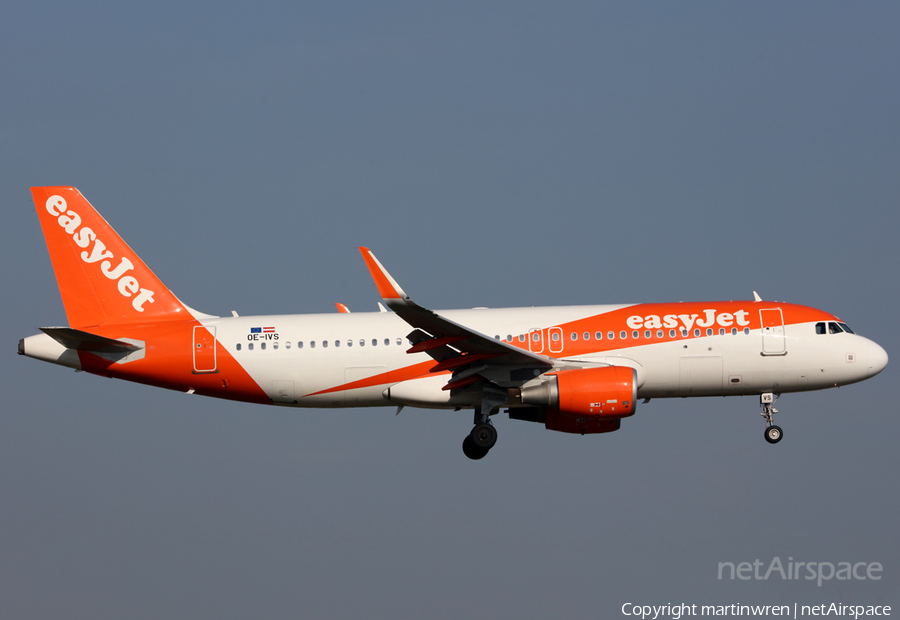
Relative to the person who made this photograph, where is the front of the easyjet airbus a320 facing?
facing to the right of the viewer
